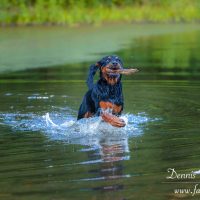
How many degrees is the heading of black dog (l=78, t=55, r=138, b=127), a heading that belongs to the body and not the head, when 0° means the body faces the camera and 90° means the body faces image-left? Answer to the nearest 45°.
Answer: approximately 315°
